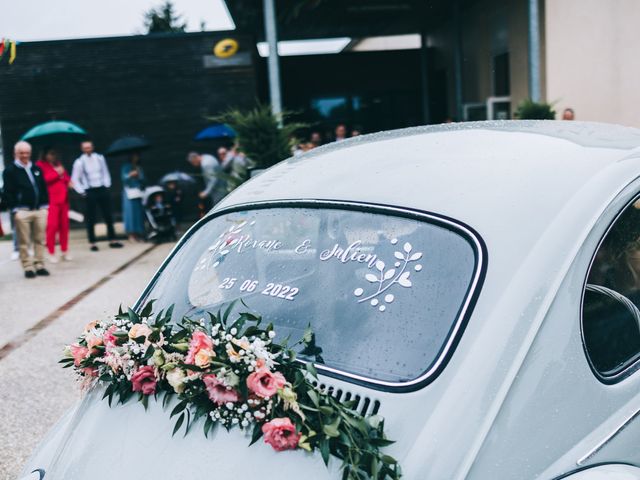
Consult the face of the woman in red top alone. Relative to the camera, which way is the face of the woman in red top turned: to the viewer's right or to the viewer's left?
to the viewer's right

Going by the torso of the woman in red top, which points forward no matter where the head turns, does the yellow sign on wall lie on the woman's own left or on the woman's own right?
on the woman's own left

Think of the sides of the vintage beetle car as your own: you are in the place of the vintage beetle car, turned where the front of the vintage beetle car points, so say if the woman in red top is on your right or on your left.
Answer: on your left

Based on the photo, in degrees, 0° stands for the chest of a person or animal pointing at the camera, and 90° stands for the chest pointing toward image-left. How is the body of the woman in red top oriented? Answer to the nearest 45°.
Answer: approximately 315°

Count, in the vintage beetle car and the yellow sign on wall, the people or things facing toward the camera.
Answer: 1

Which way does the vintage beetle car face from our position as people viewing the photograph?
facing away from the viewer and to the right of the viewer
